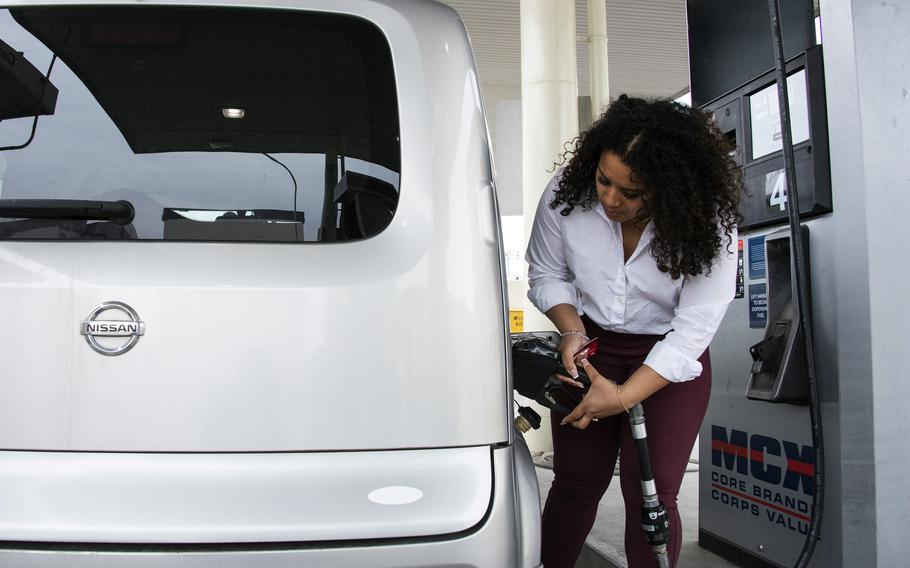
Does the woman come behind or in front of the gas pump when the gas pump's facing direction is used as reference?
in front

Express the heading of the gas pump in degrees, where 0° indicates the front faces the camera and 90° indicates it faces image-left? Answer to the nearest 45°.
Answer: approximately 45°

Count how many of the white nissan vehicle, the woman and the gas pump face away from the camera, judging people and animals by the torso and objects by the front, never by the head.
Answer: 1

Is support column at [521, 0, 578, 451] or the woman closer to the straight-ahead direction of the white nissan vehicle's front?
the support column

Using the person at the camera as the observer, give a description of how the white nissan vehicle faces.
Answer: facing away from the viewer

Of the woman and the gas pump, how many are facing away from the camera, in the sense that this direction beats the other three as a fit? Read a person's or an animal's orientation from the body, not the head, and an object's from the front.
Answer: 0

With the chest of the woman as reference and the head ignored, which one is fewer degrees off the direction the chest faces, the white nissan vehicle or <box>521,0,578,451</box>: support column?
the white nissan vehicle

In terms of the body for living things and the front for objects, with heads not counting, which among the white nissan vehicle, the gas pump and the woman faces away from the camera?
the white nissan vehicle

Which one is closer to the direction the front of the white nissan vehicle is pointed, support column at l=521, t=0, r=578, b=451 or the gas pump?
the support column

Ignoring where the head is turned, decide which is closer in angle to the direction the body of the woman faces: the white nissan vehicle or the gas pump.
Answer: the white nissan vehicle

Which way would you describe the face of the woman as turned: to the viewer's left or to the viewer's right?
to the viewer's left

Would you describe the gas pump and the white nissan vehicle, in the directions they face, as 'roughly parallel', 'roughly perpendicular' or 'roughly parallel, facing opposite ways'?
roughly perpendicular

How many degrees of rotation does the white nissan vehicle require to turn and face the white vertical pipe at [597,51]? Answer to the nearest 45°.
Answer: approximately 45° to its right
